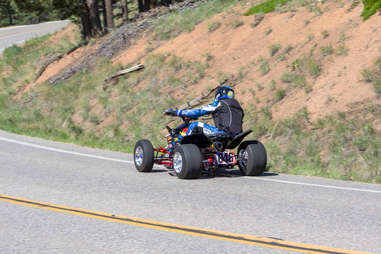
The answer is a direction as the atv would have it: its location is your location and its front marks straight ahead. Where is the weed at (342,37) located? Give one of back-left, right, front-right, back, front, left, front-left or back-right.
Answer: right

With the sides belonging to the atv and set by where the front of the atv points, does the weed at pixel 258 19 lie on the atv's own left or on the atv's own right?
on the atv's own right

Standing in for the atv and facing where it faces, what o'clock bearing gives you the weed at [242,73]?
The weed is roughly at 2 o'clock from the atv.

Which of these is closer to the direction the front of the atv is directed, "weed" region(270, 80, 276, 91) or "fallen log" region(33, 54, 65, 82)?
the fallen log

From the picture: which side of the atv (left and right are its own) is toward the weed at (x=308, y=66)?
right

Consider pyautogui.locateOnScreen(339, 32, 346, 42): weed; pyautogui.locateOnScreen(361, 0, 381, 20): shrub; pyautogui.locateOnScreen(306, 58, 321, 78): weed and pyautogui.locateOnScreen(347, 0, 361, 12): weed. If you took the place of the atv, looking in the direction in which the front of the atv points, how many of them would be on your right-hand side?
4

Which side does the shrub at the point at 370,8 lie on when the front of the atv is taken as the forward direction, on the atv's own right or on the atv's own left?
on the atv's own right

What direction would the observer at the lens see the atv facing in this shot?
facing away from the viewer and to the left of the viewer

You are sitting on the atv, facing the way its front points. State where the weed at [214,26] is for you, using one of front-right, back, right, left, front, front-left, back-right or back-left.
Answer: front-right

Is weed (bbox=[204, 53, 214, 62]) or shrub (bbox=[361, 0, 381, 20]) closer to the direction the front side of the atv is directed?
the weed
